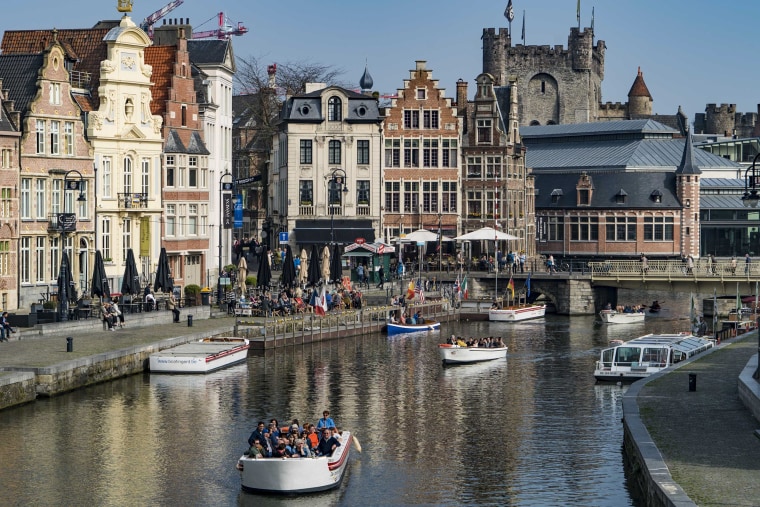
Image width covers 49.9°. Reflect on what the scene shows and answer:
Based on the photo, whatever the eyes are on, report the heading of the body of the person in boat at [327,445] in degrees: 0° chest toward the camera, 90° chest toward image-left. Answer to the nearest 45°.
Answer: approximately 45°
